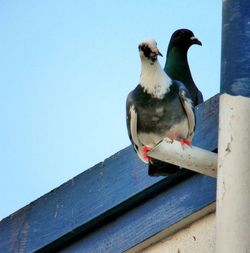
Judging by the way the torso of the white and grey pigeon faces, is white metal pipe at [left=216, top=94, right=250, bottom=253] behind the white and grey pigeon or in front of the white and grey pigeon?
in front

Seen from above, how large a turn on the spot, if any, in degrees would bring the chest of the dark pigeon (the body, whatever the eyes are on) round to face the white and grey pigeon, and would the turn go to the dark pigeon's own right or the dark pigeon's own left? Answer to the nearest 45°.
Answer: approximately 90° to the dark pigeon's own right

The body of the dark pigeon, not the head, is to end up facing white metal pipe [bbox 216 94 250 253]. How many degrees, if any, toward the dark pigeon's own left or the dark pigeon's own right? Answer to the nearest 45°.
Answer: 0° — it already faces it

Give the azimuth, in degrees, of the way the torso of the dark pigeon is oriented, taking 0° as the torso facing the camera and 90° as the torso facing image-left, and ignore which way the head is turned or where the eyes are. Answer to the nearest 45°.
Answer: approximately 270°

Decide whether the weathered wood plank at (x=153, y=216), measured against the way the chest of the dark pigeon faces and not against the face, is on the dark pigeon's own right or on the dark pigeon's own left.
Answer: on the dark pigeon's own right

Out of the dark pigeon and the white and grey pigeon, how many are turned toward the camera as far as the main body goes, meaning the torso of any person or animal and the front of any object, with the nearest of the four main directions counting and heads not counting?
1

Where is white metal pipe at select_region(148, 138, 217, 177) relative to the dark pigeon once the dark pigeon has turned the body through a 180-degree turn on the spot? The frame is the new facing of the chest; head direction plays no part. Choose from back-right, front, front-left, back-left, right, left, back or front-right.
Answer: left

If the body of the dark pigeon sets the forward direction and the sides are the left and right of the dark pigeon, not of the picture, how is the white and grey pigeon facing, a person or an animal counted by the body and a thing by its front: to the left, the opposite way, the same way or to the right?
to the right
